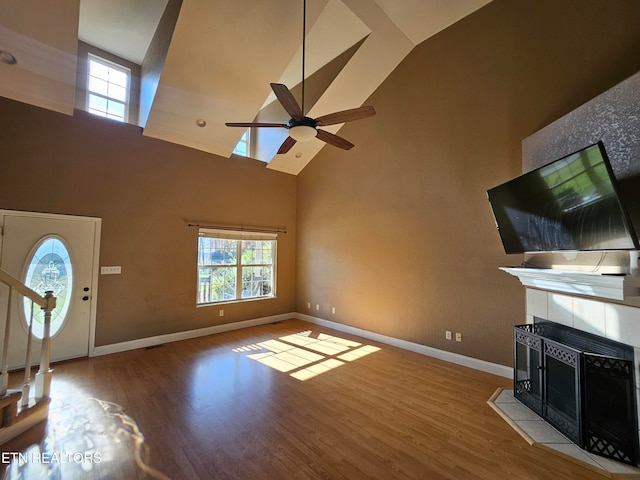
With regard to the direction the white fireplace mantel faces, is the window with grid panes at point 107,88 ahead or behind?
ahead

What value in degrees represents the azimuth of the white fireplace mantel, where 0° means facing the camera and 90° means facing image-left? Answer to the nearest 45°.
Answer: approximately 45°

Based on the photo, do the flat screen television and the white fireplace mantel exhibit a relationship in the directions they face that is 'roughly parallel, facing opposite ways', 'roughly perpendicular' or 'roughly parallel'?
roughly parallel

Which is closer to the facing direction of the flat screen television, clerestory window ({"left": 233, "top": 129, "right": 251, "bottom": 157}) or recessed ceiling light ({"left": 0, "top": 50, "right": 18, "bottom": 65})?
the recessed ceiling light

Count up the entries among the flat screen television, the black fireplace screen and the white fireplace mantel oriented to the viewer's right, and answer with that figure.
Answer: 0

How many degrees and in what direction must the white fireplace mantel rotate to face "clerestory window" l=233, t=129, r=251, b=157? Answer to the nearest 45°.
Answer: approximately 45° to its right

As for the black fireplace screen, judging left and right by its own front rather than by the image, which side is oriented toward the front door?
front

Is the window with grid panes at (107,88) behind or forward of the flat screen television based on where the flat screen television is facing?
forward

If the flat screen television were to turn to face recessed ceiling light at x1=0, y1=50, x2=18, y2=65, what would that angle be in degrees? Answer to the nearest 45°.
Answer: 0° — it already faces it

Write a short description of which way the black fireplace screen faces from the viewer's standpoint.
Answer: facing the viewer and to the left of the viewer
